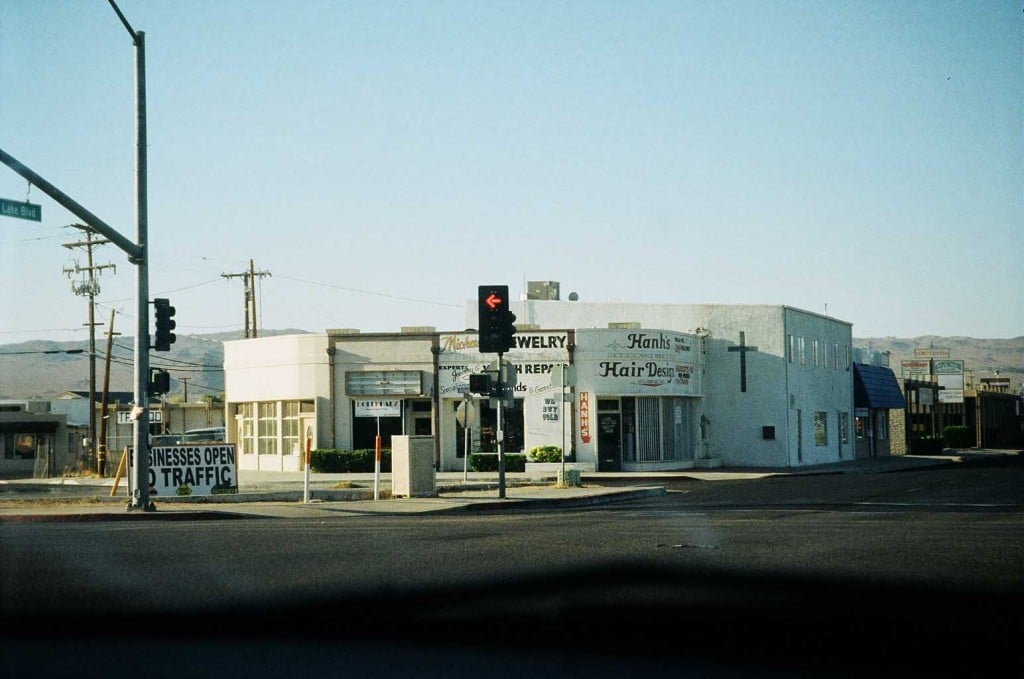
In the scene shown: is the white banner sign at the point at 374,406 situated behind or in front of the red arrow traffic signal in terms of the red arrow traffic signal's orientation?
behind

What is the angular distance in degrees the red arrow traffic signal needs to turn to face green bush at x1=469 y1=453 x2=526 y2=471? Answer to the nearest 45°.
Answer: approximately 180°

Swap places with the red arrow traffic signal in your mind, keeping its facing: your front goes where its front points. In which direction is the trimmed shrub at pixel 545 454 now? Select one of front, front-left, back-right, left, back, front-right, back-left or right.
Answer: back

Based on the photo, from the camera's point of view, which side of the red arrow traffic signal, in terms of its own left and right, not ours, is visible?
front

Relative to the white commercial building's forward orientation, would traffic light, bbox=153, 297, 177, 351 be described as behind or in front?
in front

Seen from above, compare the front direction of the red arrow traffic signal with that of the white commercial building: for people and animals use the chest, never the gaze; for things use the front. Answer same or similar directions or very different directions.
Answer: same or similar directions

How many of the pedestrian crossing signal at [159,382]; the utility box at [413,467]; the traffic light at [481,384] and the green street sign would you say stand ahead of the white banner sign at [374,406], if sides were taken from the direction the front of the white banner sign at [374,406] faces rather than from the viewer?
4

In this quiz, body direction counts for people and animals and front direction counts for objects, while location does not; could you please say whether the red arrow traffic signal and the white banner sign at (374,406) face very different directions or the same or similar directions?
same or similar directions

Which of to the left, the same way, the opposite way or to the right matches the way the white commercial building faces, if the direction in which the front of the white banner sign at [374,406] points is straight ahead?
the same way

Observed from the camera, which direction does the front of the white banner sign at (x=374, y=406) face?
facing the viewer

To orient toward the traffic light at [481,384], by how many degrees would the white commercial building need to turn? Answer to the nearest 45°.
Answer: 0° — it already faces it

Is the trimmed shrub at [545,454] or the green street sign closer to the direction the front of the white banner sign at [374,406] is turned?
the green street sign

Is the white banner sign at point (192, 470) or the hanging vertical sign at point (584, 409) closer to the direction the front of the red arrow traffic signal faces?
the white banner sign

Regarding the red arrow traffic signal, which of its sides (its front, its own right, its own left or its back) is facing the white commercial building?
back
